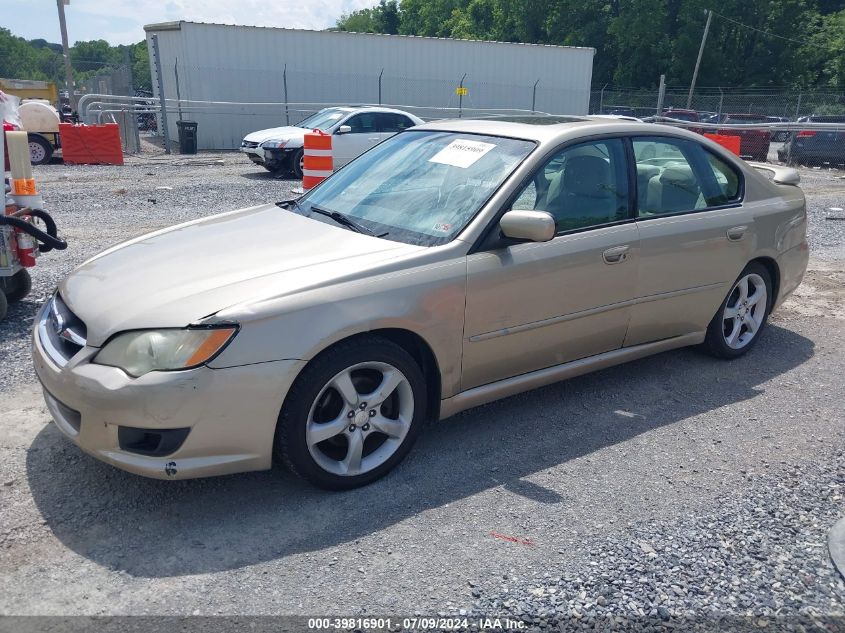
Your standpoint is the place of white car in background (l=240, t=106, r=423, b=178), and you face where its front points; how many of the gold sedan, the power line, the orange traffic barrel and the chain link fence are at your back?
2

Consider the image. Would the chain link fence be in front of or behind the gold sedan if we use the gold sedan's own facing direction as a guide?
behind

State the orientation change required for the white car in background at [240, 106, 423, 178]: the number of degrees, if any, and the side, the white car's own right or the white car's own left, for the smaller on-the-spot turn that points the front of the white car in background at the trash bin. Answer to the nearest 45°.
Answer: approximately 90° to the white car's own right

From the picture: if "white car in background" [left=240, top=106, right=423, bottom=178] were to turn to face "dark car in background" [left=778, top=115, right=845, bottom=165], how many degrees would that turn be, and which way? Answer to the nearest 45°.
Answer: approximately 135° to its left

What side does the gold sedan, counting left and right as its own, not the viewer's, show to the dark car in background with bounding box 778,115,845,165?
back

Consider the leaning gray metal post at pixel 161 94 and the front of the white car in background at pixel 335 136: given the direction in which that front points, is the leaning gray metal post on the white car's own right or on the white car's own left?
on the white car's own right

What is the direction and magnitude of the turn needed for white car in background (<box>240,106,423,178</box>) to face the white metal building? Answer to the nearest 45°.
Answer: approximately 135° to its right

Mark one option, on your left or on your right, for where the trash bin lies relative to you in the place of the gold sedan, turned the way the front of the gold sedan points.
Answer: on your right

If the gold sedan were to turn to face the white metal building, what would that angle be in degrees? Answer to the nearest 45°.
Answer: approximately 135° to its right

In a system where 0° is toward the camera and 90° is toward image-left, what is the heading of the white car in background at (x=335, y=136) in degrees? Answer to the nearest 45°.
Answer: approximately 45°

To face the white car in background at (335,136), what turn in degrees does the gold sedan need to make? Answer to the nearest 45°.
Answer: approximately 135° to its right

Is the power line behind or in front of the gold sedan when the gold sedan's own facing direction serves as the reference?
behind
